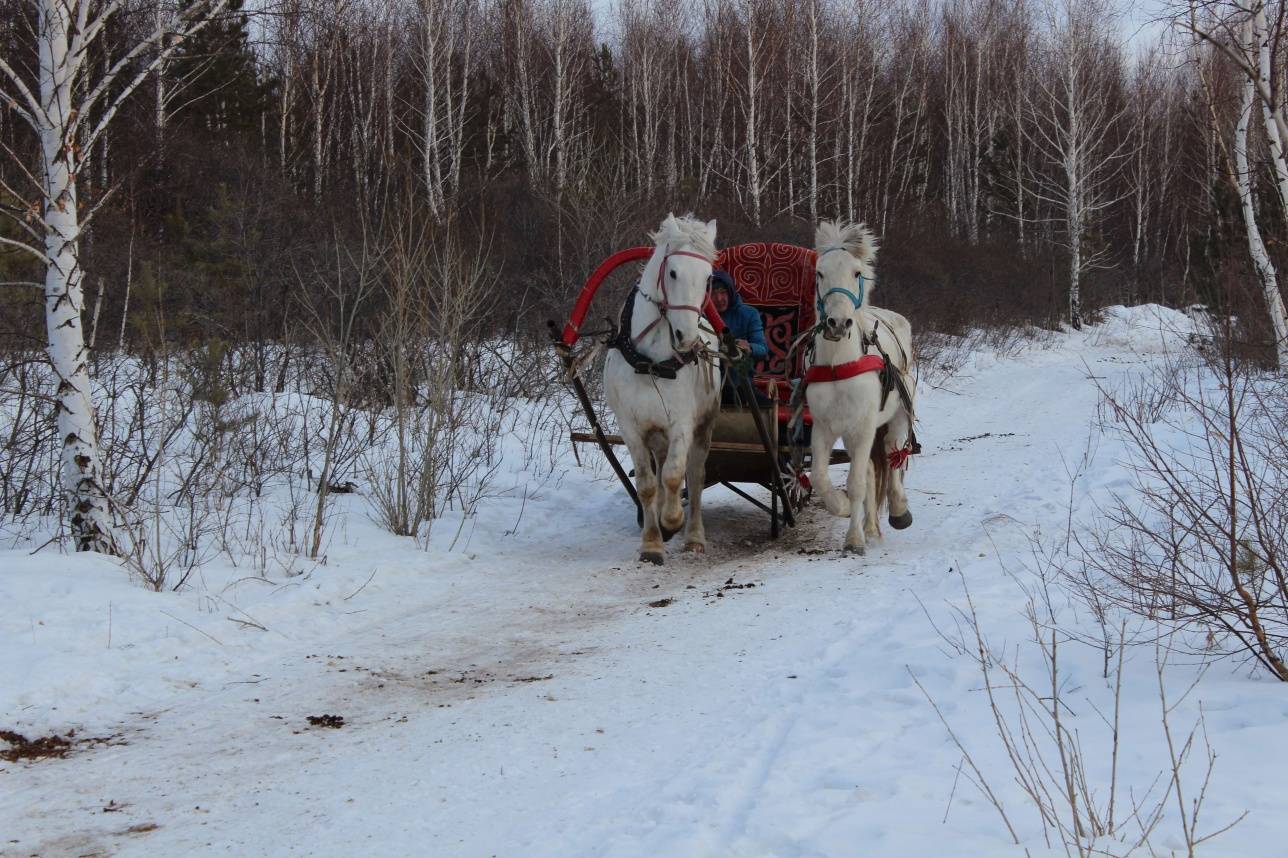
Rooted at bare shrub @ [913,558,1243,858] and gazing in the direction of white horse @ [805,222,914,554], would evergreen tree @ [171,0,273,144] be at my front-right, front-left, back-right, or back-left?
front-left

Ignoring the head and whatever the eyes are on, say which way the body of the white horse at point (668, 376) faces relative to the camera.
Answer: toward the camera

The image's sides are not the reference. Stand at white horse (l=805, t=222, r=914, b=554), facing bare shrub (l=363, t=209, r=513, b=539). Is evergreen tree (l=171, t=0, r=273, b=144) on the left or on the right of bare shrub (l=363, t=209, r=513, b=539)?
right

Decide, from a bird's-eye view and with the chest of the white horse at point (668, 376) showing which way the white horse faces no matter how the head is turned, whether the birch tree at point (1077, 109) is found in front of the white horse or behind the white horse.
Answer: behind

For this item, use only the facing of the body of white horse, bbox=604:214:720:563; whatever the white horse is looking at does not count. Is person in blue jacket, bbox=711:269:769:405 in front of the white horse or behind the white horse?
behind

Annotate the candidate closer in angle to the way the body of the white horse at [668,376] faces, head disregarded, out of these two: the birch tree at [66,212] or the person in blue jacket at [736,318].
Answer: the birch tree

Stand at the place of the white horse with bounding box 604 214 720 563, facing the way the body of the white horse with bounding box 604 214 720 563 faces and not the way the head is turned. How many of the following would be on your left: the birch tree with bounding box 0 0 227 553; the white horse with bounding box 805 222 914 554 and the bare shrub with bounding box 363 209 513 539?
1

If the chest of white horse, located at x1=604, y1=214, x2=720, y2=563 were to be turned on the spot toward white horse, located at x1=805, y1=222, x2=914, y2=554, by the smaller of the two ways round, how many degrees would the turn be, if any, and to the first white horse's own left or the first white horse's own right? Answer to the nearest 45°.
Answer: approximately 90° to the first white horse's own left

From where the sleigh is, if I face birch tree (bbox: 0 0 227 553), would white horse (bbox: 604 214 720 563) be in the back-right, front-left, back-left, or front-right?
front-left
